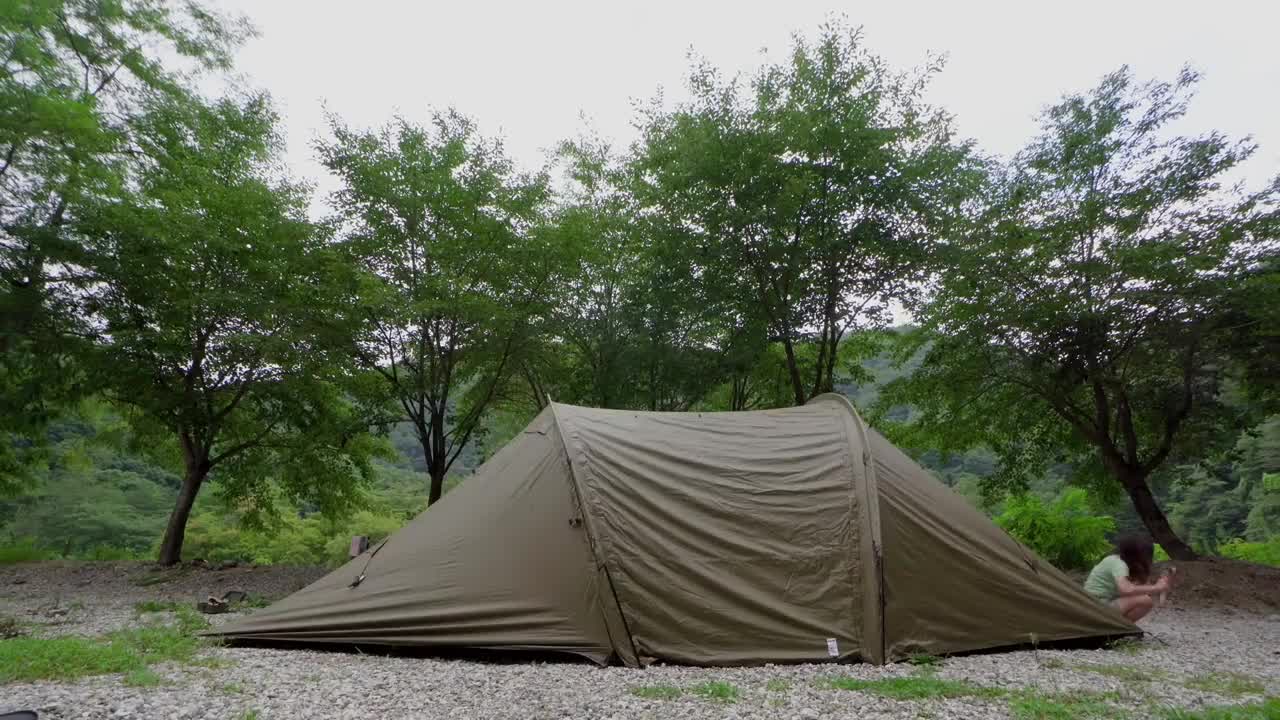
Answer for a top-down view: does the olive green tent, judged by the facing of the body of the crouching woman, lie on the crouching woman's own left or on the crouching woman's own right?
on the crouching woman's own right

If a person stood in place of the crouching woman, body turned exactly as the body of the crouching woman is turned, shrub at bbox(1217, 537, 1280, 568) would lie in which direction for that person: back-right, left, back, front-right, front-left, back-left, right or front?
left

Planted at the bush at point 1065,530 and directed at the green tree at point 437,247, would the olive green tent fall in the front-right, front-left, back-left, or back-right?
front-left

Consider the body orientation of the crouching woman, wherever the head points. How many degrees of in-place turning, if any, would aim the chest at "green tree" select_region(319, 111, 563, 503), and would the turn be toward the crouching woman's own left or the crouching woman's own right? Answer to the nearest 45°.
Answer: approximately 180°

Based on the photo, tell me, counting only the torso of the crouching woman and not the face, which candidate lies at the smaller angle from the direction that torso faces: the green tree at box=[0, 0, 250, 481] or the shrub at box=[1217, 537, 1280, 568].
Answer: the shrub

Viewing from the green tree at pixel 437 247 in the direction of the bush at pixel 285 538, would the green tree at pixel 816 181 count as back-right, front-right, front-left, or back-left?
back-right

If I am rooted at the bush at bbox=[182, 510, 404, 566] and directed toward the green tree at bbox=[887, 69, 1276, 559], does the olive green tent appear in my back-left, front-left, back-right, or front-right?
front-right

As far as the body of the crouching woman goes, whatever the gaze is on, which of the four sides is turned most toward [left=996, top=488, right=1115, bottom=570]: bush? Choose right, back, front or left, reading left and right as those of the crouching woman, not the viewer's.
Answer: left

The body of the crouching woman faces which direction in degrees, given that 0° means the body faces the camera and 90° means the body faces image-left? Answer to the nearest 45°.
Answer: approximately 270°

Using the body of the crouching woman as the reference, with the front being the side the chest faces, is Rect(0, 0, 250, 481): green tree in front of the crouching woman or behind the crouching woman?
behind

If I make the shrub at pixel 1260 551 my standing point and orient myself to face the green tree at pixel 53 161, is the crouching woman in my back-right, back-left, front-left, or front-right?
front-left
